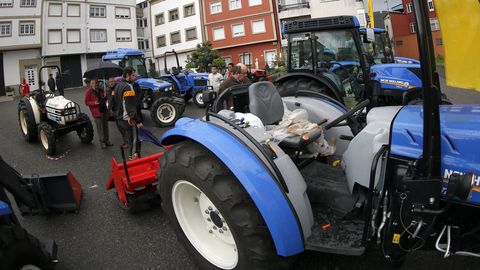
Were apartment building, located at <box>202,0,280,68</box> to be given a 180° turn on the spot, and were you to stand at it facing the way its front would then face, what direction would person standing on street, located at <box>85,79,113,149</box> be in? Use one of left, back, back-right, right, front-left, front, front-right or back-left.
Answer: back

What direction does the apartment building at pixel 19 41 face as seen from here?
toward the camera

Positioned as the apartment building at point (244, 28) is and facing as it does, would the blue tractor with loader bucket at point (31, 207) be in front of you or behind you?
in front

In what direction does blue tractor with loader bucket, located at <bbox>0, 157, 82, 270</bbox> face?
to the viewer's right

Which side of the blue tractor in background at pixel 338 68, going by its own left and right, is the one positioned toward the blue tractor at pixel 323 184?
right

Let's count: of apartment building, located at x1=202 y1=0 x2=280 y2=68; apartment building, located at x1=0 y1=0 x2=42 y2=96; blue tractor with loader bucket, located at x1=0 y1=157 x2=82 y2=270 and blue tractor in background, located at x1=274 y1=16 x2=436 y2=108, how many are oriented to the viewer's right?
2

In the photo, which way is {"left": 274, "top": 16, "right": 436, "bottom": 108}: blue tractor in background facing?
to the viewer's right

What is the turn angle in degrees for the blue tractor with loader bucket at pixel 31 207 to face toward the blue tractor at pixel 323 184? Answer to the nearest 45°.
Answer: approximately 45° to its right

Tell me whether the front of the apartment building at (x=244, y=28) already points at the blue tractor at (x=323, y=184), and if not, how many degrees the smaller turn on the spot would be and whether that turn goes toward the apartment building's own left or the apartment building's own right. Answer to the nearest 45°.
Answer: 0° — it already faces it

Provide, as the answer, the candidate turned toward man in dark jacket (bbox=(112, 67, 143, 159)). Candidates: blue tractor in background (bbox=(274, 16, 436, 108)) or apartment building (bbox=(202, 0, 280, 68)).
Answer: the apartment building

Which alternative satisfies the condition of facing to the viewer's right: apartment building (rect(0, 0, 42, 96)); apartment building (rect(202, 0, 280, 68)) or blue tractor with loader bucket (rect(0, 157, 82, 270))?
the blue tractor with loader bucket

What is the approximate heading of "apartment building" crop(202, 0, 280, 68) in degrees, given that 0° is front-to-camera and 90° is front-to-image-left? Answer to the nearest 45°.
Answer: approximately 0°

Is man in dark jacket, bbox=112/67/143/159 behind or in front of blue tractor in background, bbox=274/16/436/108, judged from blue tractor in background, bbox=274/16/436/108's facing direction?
behind
